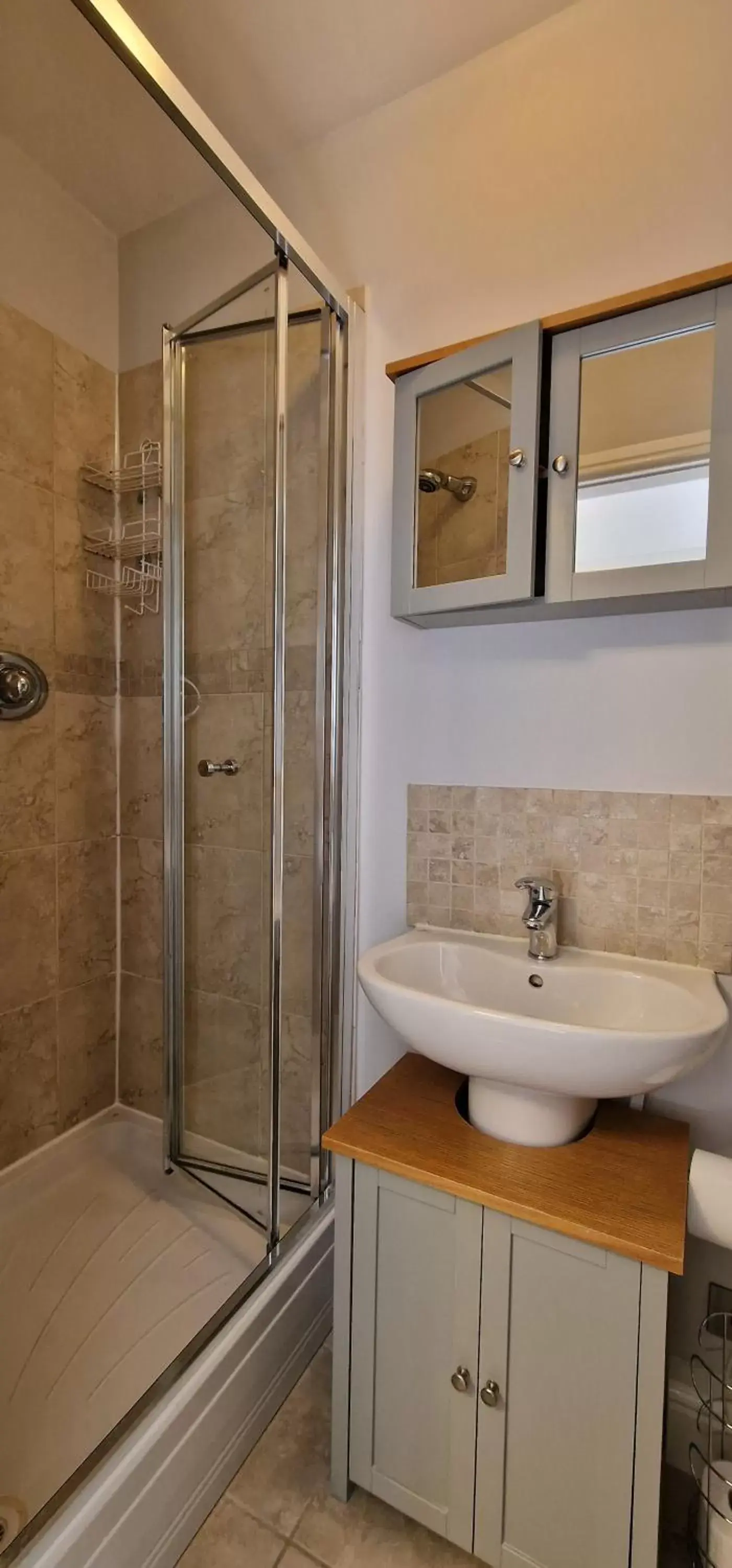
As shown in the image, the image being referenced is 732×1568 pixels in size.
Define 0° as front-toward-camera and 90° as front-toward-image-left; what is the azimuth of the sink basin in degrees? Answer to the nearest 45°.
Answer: approximately 45°

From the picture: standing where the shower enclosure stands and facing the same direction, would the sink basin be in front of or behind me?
in front

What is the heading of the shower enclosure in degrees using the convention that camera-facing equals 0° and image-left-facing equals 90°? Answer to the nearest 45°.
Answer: approximately 315°

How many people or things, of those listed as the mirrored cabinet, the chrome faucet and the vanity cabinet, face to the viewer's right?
0

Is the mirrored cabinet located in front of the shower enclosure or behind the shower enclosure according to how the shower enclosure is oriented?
in front

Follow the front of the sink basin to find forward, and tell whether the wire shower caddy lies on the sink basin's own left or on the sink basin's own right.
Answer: on the sink basin's own right

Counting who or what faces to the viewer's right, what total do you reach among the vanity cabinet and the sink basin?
0
